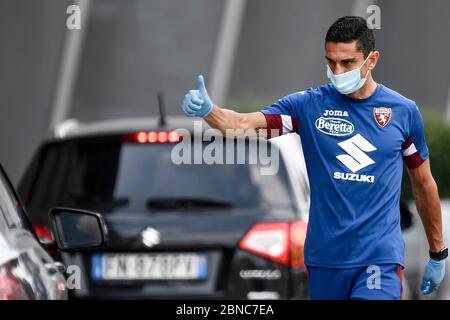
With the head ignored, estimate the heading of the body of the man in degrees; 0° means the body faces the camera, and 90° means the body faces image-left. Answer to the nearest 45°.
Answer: approximately 0°
